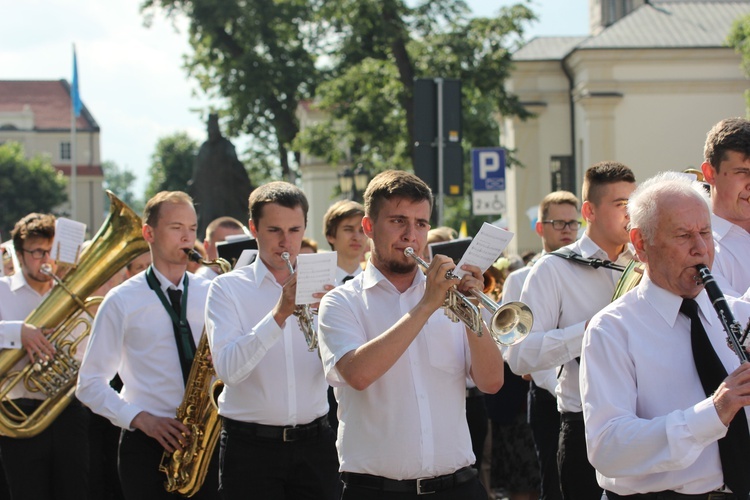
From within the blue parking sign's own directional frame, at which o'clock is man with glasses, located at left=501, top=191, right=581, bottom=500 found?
The man with glasses is roughly at 12 o'clock from the blue parking sign.

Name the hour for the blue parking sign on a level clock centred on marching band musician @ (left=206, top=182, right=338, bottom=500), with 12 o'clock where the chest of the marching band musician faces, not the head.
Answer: The blue parking sign is roughly at 8 o'clock from the marching band musician.

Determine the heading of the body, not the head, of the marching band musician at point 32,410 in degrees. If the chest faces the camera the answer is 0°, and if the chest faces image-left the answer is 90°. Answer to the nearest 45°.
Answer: approximately 315°

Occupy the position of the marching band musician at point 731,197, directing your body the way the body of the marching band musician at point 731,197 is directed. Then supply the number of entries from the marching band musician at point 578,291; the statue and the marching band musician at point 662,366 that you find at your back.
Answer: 2

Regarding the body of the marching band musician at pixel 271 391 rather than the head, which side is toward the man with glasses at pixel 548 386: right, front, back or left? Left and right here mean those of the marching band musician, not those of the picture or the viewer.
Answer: left

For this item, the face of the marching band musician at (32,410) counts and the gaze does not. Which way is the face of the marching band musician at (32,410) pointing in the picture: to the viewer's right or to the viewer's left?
to the viewer's right

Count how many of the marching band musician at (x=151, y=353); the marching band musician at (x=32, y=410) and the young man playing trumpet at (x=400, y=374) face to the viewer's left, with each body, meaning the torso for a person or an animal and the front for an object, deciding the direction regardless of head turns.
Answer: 0

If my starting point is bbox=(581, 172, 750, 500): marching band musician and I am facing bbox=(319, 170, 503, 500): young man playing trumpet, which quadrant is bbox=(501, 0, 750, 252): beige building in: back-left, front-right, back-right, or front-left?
front-right

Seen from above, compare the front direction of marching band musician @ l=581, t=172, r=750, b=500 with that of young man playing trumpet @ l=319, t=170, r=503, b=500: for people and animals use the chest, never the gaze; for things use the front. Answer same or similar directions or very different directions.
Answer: same or similar directions

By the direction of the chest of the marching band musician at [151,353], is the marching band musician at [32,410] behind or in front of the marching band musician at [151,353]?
behind

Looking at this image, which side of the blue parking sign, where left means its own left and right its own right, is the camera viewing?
front

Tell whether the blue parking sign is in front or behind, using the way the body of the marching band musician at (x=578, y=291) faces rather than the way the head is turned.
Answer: behind

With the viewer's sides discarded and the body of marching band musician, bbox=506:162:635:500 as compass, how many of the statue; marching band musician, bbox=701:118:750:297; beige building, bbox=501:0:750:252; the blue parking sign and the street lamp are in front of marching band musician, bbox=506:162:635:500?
1

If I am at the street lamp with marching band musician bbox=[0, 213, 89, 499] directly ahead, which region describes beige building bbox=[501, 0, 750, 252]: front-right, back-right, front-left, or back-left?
back-left

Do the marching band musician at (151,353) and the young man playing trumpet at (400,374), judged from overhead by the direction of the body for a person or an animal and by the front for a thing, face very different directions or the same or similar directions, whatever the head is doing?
same or similar directions

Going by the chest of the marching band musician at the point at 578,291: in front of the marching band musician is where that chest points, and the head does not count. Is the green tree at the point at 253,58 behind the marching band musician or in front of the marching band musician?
behind
